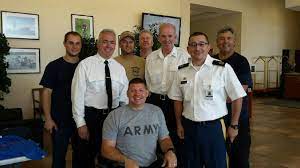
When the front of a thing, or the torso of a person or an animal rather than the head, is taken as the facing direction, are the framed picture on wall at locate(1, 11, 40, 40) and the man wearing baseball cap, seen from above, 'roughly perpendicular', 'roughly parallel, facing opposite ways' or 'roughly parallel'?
roughly parallel

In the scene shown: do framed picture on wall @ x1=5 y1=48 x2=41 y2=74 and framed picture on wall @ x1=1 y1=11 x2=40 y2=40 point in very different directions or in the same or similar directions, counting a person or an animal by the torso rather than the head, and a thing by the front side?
same or similar directions

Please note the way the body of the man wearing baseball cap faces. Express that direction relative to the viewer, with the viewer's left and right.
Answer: facing the viewer

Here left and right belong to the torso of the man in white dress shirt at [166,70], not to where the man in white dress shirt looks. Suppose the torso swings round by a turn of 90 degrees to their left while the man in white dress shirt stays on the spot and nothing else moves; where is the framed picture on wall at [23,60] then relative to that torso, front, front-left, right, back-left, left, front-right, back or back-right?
back-left

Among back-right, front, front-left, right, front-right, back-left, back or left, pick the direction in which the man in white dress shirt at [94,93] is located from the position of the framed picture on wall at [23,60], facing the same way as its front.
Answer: front

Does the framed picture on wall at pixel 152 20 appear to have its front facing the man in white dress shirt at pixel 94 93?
yes

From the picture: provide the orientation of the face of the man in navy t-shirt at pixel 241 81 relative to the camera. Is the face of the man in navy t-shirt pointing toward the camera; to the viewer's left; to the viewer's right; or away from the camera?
toward the camera

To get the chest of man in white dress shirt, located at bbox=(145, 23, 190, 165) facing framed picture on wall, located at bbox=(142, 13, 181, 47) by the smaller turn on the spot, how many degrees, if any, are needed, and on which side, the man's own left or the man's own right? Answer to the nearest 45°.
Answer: approximately 180°

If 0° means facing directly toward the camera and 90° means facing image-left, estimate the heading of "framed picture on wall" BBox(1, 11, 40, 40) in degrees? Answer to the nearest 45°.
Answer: approximately 0°

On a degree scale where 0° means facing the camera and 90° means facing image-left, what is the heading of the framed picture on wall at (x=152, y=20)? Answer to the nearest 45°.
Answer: approximately 0°

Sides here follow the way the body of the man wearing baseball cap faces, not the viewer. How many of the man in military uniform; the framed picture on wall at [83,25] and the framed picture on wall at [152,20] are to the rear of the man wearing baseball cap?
2

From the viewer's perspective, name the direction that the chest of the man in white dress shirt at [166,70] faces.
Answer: toward the camera

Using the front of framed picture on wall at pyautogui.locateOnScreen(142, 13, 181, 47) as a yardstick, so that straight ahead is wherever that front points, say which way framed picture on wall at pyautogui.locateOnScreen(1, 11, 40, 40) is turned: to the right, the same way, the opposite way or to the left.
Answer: the same way

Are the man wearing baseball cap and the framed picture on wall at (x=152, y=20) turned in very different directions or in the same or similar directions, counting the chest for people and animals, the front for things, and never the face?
same or similar directions

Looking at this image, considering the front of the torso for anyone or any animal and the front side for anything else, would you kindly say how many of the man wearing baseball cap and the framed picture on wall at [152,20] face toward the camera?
2

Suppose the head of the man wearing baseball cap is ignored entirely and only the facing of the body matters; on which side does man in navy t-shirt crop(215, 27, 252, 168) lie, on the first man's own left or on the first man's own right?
on the first man's own left

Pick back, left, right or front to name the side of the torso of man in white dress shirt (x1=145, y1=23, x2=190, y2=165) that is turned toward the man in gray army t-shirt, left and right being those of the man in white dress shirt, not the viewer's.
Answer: front

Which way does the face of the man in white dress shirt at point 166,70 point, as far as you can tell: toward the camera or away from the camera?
toward the camera

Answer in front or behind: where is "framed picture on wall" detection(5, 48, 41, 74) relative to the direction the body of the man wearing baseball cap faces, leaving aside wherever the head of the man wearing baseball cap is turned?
behind

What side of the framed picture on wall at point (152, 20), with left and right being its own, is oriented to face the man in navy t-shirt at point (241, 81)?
front
